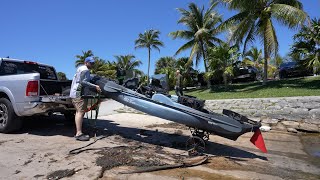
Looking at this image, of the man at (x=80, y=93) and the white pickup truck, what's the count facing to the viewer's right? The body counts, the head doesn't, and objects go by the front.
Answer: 1

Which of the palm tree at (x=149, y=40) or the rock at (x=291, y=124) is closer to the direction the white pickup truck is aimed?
the palm tree

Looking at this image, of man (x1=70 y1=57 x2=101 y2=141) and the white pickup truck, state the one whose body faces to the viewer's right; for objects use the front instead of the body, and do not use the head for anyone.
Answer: the man

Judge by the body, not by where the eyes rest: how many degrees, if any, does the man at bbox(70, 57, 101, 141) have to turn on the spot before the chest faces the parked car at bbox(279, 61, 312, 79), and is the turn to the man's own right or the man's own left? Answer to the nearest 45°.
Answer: approximately 45° to the man's own left

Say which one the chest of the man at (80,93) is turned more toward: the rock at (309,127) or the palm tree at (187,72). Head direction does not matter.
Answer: the rock

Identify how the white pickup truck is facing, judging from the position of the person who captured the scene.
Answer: facing away from the viewer and to the left of the viewer

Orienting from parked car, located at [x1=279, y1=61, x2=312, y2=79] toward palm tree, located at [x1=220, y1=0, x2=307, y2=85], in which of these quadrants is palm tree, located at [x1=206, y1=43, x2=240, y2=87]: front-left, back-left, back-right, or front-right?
front-right

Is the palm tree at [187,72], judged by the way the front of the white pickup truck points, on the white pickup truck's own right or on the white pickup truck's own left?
on the white pickup truck's own right

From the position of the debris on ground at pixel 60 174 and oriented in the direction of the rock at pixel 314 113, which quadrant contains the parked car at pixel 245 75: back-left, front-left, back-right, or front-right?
front-left

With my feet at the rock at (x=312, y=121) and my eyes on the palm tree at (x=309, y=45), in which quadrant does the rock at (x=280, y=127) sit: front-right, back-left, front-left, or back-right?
back-left

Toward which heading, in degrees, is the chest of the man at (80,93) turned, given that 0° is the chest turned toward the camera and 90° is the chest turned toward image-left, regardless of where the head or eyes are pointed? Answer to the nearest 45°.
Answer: approximately 270°
